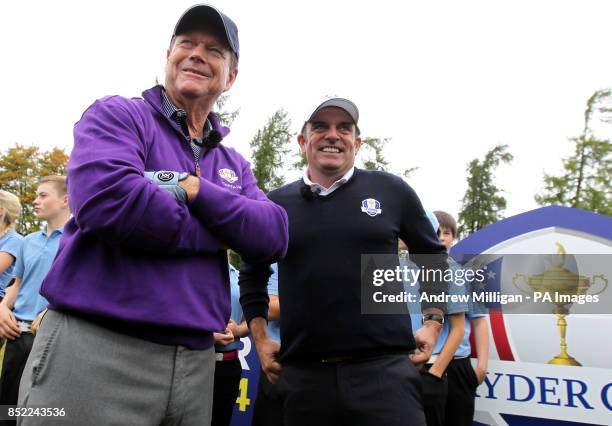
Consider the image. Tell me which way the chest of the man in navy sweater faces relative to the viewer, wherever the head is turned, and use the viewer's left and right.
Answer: facing the viewer

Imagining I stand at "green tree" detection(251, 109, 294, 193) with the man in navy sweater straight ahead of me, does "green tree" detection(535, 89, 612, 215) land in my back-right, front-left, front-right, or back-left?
front-left

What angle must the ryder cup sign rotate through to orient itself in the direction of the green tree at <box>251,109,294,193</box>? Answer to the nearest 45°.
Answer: approximately 135° to its right

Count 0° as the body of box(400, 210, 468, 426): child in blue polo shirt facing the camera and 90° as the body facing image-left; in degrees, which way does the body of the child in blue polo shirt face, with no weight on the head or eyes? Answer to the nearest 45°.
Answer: approximately 45°

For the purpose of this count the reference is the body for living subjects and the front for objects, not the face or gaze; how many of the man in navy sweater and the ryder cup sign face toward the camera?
2

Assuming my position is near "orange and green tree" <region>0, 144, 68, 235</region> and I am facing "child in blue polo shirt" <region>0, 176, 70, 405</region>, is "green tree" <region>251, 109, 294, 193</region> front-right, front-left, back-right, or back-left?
front-left

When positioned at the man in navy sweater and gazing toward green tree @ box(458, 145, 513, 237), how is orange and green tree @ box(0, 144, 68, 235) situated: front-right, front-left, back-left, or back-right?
front-left

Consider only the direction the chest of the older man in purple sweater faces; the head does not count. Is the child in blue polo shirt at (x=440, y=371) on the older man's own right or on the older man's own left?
on the older man's own left

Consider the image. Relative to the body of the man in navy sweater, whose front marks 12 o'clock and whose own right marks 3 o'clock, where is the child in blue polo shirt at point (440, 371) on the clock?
The child in blue polo shirt is roughly at 7 o'clock from the man in navy sweater.

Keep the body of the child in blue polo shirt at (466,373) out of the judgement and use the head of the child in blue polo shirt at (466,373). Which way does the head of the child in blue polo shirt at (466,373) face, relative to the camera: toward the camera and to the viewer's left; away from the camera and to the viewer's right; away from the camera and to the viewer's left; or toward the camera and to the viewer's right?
toward the camera and to the viewer's left

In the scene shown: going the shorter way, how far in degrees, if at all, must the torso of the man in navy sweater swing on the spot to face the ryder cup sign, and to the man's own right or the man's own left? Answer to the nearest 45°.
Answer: approximately 135° to the man's own left

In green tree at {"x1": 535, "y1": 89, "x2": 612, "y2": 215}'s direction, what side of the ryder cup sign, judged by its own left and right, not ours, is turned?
back

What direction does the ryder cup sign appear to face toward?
toward the camera

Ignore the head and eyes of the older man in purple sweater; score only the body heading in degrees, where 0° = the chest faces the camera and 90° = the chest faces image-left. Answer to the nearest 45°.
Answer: approximately 315°
